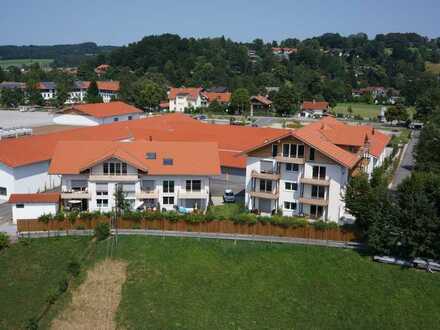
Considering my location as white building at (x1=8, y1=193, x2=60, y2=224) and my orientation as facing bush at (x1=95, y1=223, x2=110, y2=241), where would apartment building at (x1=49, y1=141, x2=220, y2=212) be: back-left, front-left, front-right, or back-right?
front-left

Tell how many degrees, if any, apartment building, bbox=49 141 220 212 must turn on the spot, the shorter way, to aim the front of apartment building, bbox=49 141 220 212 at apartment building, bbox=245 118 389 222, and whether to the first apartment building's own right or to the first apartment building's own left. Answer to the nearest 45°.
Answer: approximately 90° to the first apartment building's own left

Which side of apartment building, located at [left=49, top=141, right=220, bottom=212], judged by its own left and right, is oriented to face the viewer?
front

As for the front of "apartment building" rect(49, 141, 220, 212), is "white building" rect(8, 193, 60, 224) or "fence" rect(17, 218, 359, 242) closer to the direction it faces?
the fence

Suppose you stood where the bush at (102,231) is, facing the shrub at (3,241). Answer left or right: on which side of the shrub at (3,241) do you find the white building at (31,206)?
right

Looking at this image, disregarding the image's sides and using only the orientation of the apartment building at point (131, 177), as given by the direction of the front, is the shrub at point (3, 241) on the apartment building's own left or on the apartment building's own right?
on the apartment building's own right

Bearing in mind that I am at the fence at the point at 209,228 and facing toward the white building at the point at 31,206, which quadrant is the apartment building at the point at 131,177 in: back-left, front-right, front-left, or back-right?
front-right

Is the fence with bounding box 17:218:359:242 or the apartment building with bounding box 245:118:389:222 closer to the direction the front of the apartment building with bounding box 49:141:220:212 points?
the fence

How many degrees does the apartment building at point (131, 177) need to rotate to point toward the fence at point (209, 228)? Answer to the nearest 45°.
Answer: approximately 45° to its left

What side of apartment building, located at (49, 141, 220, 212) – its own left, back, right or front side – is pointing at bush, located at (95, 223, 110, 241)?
front

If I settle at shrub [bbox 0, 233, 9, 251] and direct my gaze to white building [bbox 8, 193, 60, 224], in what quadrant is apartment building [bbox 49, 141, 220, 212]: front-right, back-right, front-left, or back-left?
front-right

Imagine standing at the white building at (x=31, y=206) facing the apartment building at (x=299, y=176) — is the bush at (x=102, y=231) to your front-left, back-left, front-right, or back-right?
front-right

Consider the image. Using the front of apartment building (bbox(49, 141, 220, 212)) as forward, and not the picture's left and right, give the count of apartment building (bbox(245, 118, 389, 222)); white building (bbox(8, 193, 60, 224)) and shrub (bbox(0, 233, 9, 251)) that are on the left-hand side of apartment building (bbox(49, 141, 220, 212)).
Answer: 1

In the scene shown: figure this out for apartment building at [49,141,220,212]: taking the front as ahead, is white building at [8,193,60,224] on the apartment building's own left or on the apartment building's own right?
on the apartment building's own right
